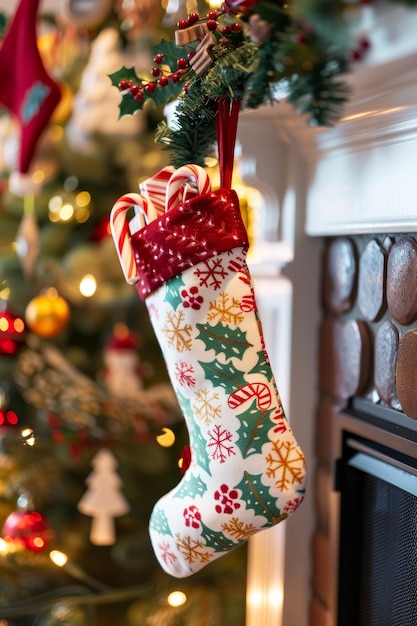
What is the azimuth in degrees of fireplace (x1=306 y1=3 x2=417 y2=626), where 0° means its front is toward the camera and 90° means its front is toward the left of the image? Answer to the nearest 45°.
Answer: approximately 45°

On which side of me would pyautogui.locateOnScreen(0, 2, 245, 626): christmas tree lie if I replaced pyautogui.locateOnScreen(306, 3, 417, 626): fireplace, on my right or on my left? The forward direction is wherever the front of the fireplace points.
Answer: on my right

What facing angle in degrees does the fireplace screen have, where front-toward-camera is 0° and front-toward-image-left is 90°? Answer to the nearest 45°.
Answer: approximately 45°
